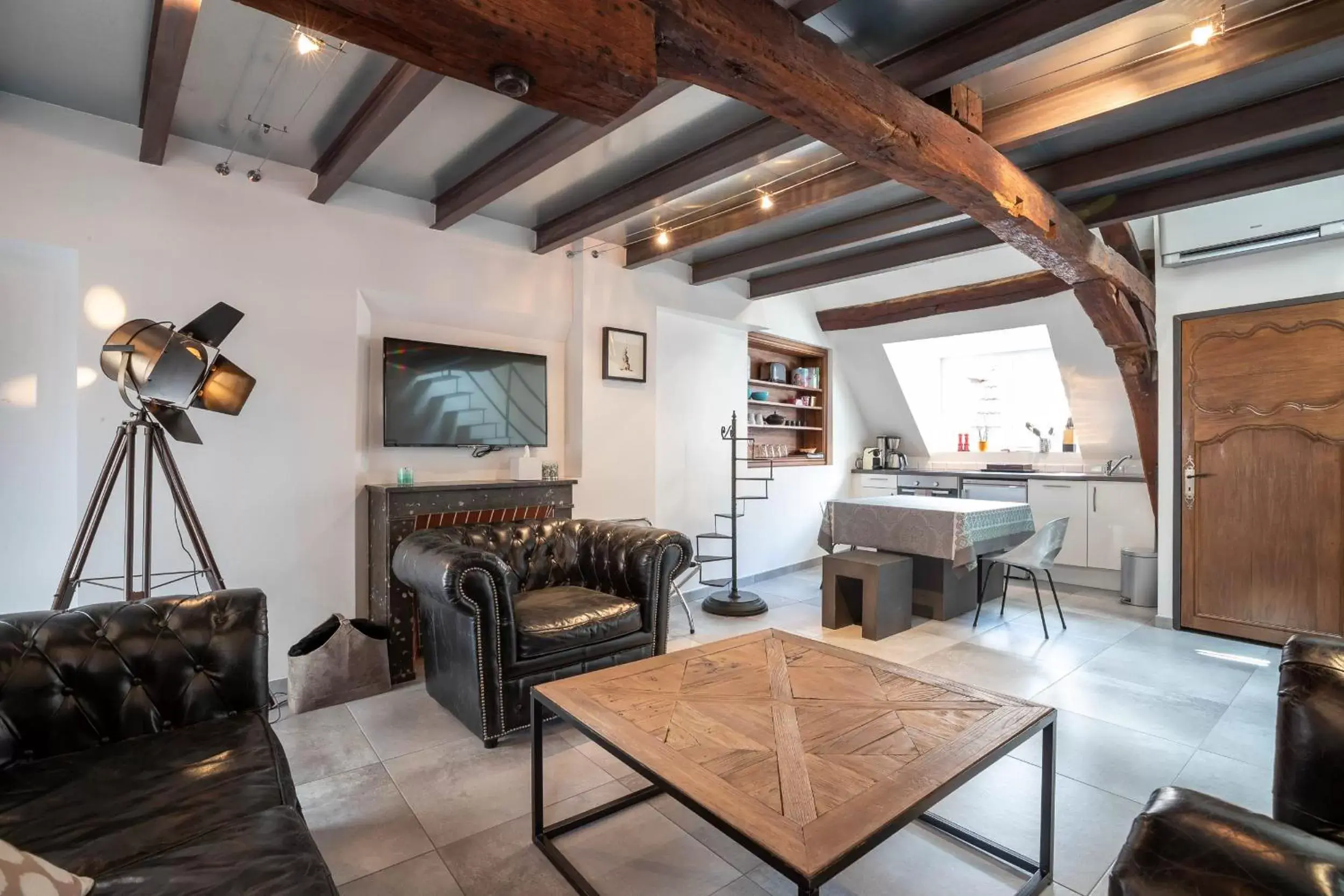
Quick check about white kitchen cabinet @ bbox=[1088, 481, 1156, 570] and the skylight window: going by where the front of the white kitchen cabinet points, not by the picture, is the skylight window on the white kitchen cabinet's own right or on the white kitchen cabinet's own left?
on the white kitchen cabinet's own right

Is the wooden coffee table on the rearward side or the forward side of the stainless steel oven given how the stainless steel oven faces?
on the forward side

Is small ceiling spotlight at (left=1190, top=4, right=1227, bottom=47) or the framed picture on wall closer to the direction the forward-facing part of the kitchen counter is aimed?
the small ceiling spotlight

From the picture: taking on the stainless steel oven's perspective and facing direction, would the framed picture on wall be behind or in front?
in front

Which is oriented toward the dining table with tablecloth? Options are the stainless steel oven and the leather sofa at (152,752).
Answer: the stainless steel oven

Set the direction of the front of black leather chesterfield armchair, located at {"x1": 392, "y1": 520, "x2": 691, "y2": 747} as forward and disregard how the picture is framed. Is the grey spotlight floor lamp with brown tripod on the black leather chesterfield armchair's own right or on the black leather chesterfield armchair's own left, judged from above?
on the black leather chesterfield armchair's own right

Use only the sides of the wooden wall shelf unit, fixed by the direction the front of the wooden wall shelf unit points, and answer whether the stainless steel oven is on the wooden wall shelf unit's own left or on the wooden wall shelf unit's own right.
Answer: on the wooden wall shelf unit's own left

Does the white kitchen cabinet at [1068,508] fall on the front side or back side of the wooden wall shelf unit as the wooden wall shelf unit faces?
on the front side

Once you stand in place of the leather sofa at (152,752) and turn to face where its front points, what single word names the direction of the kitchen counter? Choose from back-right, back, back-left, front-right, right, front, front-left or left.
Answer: left

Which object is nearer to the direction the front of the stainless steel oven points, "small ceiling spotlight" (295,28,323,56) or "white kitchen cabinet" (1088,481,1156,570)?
the small ceiling spotlight

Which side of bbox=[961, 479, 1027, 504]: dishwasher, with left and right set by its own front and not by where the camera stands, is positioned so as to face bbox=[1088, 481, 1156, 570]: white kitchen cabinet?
left

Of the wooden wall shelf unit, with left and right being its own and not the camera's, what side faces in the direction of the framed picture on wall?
right

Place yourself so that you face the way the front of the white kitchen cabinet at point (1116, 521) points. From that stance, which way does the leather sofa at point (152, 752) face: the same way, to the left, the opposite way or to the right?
to the left

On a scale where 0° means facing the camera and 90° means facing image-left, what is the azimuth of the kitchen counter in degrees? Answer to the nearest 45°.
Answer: approximately 0°
